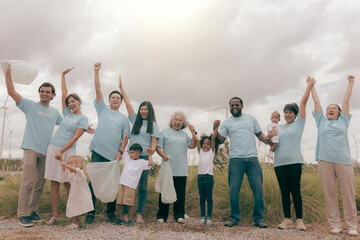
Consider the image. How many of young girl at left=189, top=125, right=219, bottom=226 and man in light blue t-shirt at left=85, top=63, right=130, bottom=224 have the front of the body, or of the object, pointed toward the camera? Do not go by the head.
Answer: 2

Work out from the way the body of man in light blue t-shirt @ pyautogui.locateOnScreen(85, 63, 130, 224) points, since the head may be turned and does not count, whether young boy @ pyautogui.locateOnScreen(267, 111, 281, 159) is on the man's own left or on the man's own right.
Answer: on the man's own left

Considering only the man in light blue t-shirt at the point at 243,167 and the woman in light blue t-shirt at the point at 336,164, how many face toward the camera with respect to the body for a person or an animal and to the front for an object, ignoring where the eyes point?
2

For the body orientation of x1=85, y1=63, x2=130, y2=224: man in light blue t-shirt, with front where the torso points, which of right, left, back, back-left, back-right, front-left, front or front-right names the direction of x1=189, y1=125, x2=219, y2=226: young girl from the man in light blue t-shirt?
left

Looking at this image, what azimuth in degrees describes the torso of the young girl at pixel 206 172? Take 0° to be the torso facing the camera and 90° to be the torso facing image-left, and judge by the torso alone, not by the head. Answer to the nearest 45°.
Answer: approximately 0°

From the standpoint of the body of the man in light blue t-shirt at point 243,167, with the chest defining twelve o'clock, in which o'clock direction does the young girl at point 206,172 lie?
The young girl is roughly at 3 o'clock from the man in light blue t-shirt.

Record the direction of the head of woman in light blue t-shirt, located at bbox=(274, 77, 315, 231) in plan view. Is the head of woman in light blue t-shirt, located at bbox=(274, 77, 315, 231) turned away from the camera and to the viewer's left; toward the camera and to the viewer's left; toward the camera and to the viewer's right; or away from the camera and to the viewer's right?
toward the camera and to the viewer's left

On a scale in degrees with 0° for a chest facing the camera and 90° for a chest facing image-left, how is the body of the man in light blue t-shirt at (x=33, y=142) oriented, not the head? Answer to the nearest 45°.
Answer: approximately 315°

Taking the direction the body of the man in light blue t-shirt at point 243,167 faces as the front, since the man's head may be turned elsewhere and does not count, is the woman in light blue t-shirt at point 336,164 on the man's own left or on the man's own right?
on the man's own left

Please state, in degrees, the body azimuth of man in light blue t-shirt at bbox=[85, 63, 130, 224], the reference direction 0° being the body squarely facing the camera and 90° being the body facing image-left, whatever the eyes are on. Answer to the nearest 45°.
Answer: approximately 0°
